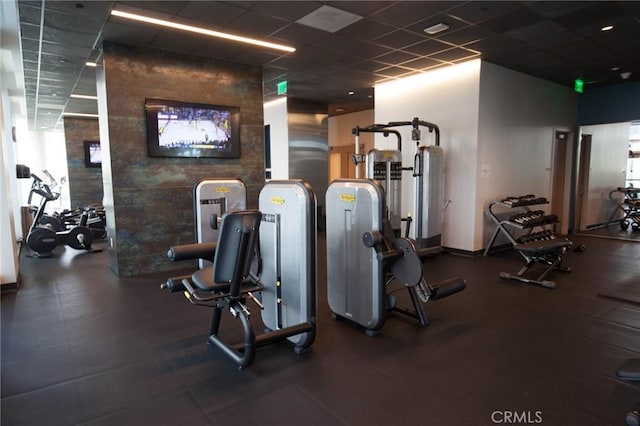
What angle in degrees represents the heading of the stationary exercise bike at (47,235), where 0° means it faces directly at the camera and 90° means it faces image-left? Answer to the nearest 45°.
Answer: approximately 90°

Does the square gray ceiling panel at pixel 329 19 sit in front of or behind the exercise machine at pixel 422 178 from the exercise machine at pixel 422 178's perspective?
in front

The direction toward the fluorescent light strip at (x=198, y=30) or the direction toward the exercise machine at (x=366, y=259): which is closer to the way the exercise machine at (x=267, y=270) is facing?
the fluorescent light strip

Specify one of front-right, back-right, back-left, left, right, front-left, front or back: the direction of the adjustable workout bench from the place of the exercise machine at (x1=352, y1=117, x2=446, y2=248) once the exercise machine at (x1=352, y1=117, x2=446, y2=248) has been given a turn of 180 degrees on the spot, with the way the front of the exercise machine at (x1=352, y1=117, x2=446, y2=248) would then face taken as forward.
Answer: right

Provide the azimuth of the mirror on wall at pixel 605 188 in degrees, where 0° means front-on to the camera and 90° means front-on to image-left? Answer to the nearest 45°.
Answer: approximately 45°

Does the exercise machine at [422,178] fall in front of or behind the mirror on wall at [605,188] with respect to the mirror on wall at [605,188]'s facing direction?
in front

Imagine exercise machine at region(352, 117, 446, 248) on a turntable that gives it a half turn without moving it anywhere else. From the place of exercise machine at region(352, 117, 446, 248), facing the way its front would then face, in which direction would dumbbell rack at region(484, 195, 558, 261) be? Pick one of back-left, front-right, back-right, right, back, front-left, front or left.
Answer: front-right

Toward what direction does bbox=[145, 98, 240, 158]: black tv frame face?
toward the camera

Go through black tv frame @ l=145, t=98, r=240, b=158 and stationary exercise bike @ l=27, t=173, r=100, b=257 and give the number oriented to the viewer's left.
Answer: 1

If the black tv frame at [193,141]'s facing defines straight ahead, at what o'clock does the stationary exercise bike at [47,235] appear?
The stationary exercise bike is roughly at 4 o'clock from the black tv frame.

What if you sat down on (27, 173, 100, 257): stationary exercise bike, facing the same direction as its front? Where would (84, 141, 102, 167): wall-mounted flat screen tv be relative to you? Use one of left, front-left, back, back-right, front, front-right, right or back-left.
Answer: right

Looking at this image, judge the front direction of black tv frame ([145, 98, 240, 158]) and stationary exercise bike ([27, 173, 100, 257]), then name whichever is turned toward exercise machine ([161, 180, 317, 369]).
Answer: the black tv frame
